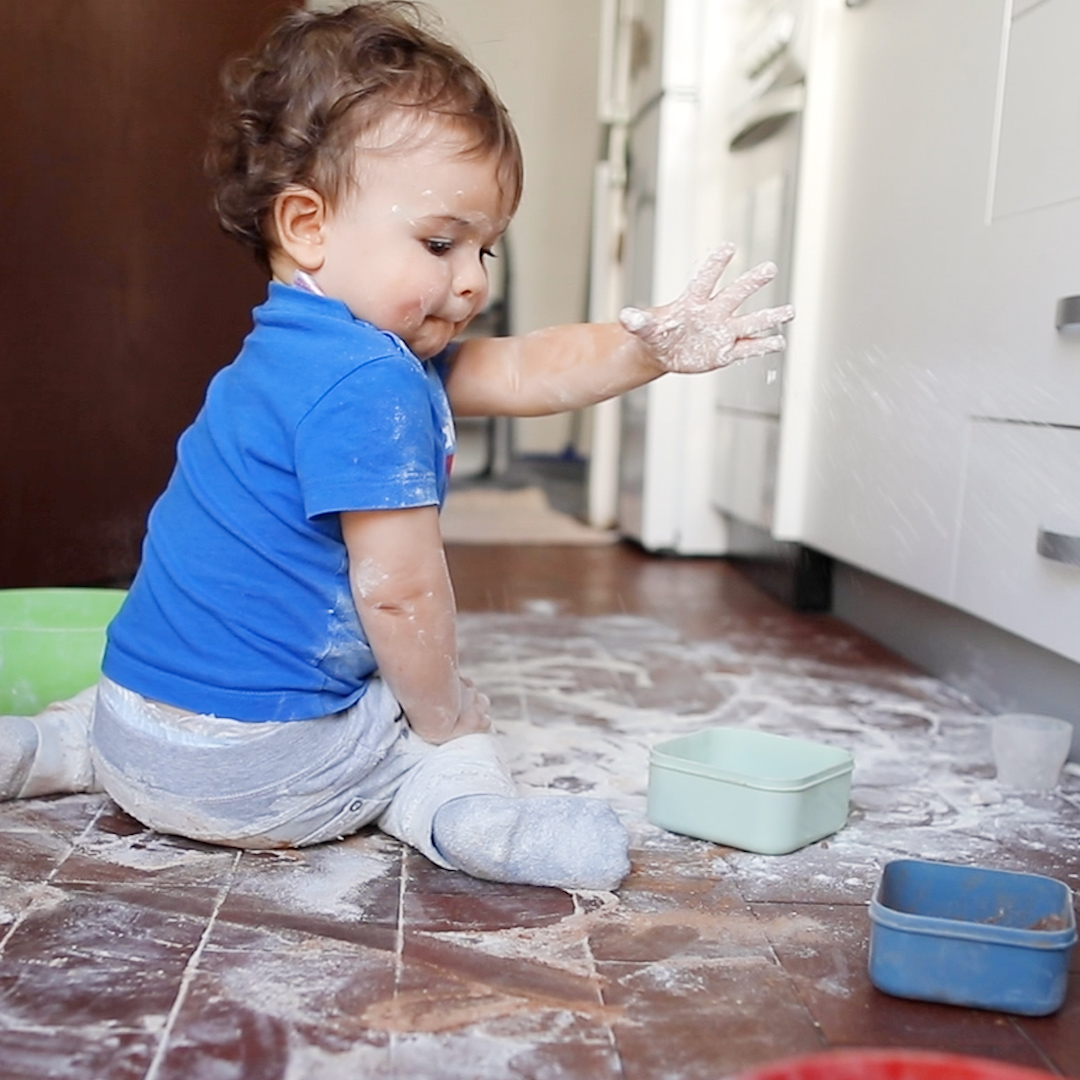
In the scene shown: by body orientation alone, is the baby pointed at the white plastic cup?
yes

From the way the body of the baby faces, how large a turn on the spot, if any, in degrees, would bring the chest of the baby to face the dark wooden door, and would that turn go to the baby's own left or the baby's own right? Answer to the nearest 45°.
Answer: approximately 135° to the baby's own left

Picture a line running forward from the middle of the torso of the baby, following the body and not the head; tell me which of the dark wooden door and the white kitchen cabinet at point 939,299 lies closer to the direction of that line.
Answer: the white kitchen cabinet

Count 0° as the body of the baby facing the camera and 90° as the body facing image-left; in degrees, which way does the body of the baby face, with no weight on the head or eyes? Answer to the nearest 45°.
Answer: approximately 270°
